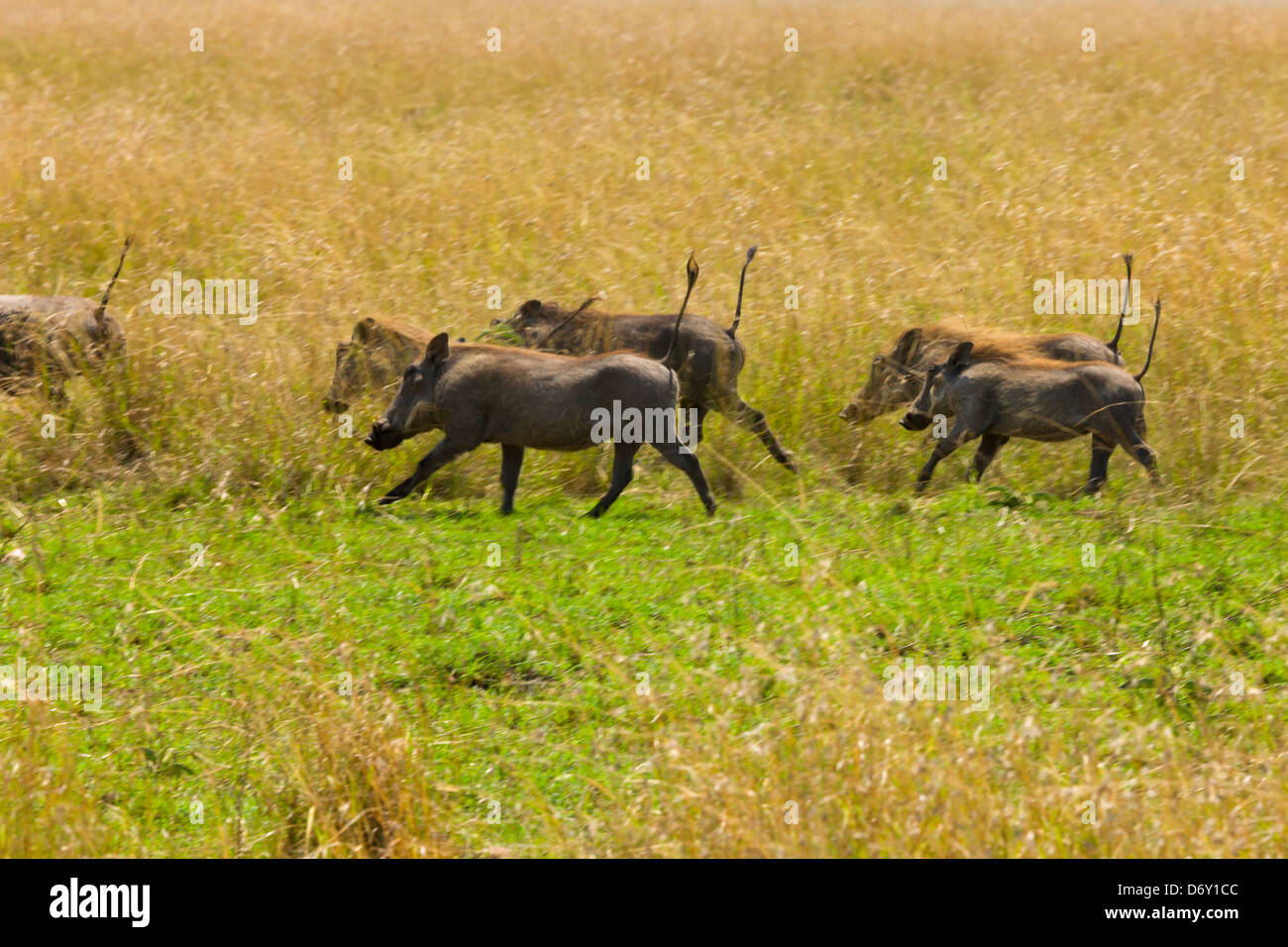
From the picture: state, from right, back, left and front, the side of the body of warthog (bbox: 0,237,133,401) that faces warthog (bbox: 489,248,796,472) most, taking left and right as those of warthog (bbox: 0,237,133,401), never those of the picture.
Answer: back

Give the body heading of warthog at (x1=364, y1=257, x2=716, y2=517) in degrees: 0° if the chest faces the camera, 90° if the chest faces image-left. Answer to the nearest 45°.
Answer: approximately 90°

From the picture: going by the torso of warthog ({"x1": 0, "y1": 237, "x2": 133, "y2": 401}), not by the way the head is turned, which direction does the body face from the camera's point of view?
to the viewer's left

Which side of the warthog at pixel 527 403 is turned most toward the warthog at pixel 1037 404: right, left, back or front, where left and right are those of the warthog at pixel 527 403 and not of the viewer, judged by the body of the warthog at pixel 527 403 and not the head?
back

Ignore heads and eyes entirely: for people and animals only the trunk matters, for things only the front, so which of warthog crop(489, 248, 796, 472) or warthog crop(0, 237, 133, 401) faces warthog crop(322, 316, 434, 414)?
warthog crop(489, 248, 796, 472)

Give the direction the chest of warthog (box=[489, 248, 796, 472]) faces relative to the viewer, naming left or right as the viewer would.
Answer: facing to the left of the viewer

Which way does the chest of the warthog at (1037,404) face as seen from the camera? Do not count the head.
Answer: to the viewer's left

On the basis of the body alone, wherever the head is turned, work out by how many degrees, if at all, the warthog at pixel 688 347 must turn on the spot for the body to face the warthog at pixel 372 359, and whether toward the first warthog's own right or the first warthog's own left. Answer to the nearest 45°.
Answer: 0° — it already faces it

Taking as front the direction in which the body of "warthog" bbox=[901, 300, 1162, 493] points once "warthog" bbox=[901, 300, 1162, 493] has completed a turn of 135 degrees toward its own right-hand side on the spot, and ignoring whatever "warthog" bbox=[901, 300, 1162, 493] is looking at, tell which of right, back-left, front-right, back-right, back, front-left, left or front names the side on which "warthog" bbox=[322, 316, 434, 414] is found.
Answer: back-left

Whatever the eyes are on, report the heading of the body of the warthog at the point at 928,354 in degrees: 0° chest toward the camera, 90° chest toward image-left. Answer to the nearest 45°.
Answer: approximately 90°

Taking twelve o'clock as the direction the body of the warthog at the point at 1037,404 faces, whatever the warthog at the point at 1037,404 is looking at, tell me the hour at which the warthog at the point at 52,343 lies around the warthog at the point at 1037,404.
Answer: the warthog at the point at 52,343 is roughly at 12 o'clock from the warthog at the point at 1037,404.
